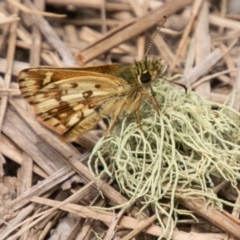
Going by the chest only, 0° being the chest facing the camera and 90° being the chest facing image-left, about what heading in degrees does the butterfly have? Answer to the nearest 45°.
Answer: approximately 270°
